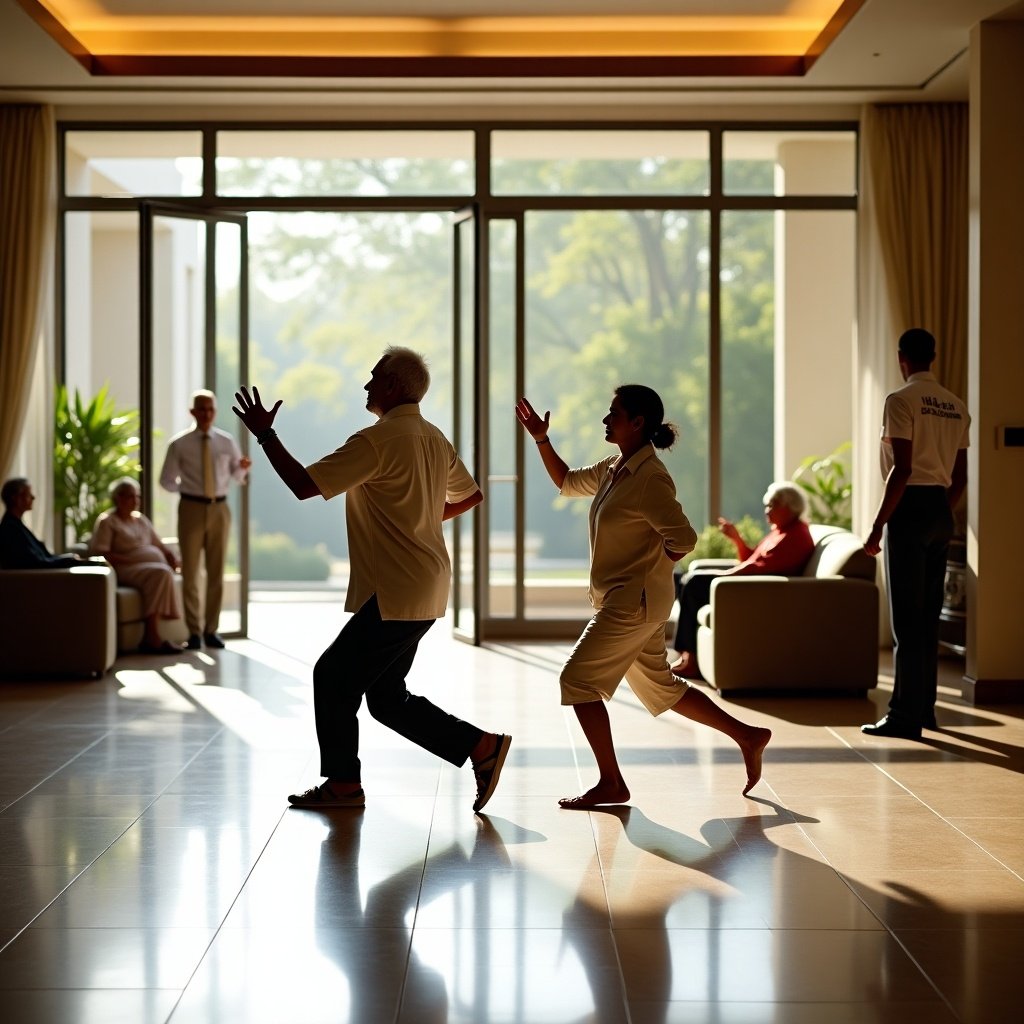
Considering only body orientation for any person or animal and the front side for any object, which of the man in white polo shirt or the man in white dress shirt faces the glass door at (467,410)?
the man in white polo shirt

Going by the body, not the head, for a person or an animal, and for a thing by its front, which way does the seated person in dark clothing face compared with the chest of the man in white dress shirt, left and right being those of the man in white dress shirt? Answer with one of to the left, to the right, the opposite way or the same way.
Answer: to the left

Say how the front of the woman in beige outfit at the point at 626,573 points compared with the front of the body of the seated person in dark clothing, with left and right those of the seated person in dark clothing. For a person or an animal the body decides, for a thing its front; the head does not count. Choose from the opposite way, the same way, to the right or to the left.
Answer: the opposite way

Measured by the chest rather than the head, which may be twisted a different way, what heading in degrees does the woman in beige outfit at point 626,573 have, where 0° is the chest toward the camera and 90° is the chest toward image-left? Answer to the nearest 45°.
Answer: approximately 90°

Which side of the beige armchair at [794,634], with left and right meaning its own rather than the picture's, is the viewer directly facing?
left

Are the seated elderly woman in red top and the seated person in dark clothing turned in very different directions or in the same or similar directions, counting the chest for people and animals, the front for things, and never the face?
very different directions

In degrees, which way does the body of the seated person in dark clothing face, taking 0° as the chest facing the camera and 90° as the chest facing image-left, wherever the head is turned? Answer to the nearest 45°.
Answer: approximately 270°

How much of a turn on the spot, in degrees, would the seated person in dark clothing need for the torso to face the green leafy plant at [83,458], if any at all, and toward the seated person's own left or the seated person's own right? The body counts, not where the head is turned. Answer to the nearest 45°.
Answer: approximately 90° to the seated person's own left

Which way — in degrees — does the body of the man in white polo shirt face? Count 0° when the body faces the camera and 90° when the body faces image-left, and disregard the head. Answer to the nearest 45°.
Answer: approximately 135°

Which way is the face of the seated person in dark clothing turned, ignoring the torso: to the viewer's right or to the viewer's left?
to the viewer's right

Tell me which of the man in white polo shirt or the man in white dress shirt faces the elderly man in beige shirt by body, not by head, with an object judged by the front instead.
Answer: the man in white dress shirt

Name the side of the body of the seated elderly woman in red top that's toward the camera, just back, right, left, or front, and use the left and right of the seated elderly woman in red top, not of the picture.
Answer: left
